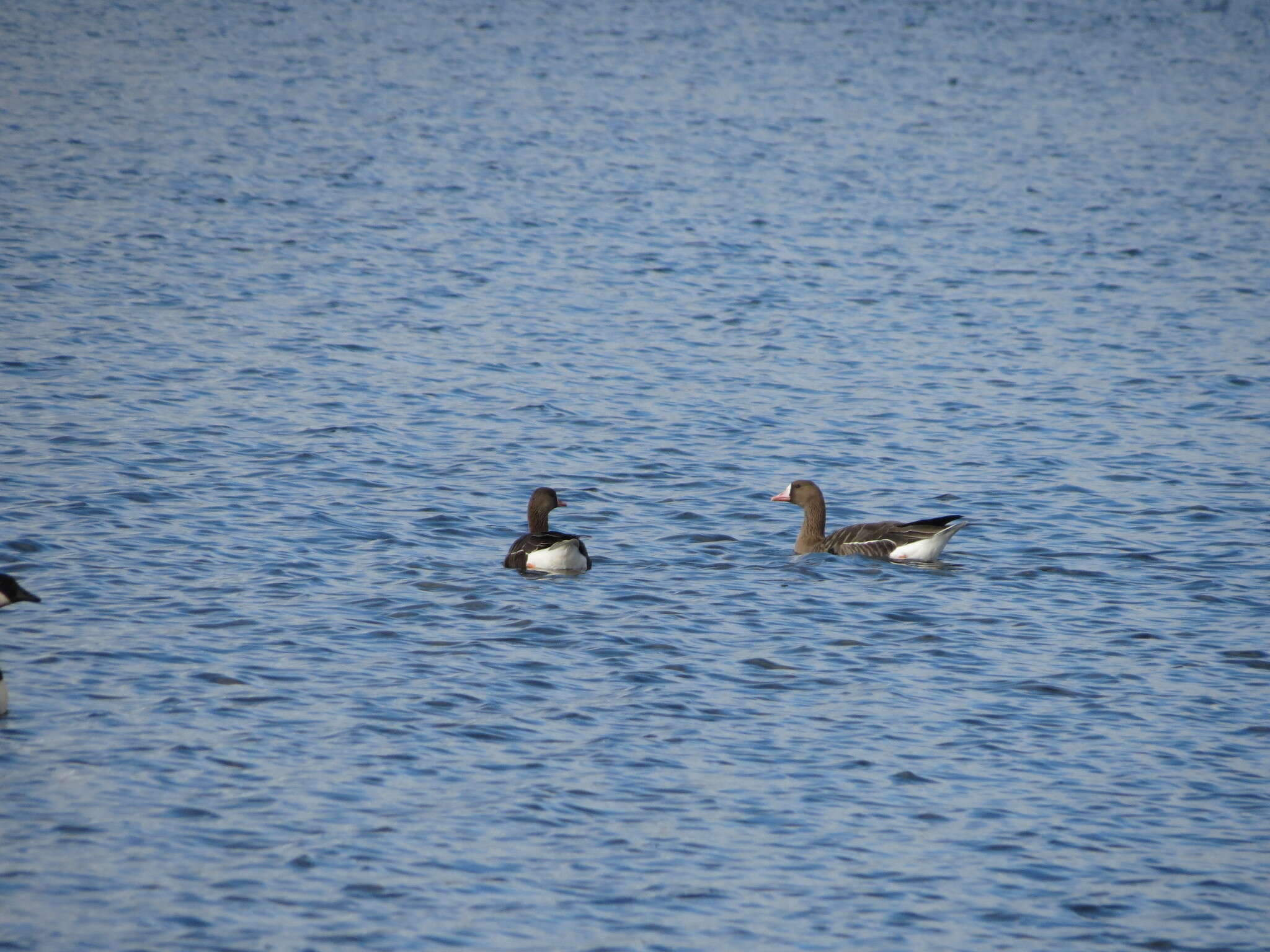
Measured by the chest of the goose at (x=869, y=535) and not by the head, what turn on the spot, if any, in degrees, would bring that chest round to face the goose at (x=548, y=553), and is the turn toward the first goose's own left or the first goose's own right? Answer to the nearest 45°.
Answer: approximately 45° to the first goose's own left

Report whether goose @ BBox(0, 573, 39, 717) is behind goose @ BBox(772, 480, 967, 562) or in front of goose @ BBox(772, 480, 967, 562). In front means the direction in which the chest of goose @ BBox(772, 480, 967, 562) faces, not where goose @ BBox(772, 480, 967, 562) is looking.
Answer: in front

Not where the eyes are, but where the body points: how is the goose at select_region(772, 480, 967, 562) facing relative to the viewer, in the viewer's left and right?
facing to the left of the viewer
